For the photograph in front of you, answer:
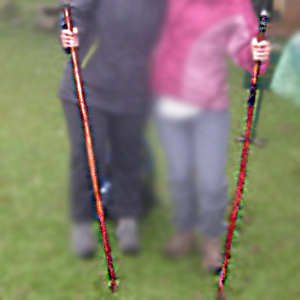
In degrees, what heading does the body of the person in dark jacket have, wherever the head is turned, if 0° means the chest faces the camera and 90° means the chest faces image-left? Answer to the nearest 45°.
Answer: approximately 0°
